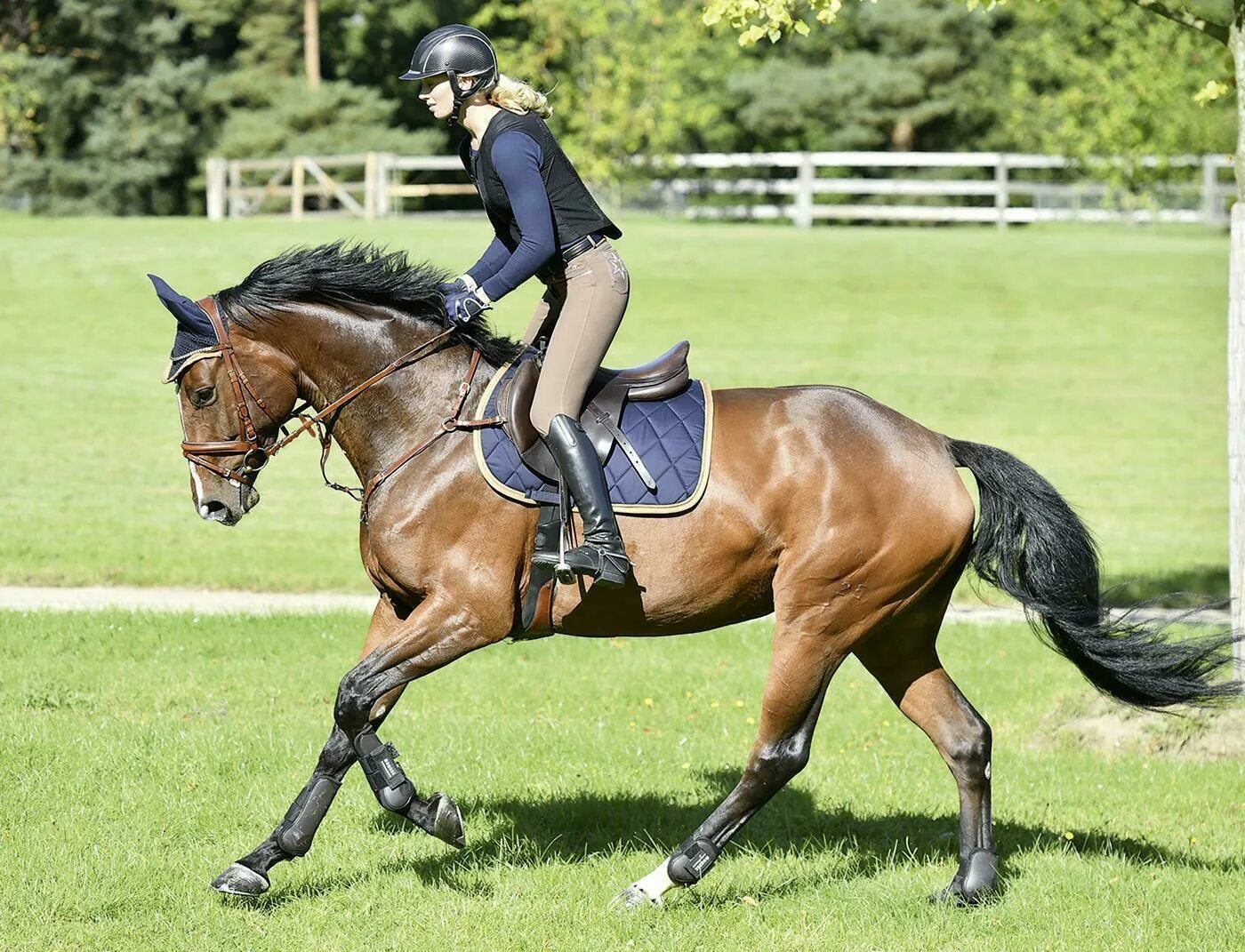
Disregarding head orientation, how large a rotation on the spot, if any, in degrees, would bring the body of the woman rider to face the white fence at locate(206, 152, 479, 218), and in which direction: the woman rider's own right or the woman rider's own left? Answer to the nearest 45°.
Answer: approximately 90° to the woman rider's own right

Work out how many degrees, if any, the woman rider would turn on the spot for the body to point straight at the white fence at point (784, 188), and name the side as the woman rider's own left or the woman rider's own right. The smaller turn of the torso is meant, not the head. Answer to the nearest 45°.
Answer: approximately 90° to the woman rider's own right

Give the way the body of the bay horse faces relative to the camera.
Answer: to the viewer's left

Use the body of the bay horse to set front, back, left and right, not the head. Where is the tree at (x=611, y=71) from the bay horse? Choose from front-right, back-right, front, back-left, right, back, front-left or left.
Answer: right

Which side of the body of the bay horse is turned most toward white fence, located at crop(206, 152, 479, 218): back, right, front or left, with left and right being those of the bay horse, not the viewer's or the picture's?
right

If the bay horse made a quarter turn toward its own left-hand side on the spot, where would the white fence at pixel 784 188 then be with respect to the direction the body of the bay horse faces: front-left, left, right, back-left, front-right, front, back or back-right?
back

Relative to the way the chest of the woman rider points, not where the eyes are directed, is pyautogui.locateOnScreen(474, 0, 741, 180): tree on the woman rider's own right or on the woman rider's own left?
on the woman rider's own right

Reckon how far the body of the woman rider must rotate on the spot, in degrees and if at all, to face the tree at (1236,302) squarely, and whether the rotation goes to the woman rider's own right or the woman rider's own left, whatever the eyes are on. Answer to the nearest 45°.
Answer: approximately 135° to the woman rider's own right

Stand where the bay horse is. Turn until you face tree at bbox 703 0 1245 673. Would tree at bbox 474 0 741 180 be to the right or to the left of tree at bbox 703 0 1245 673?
left

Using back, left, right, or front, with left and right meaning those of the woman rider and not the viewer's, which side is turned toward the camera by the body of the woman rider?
left

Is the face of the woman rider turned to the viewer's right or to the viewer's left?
to the viewer's left
